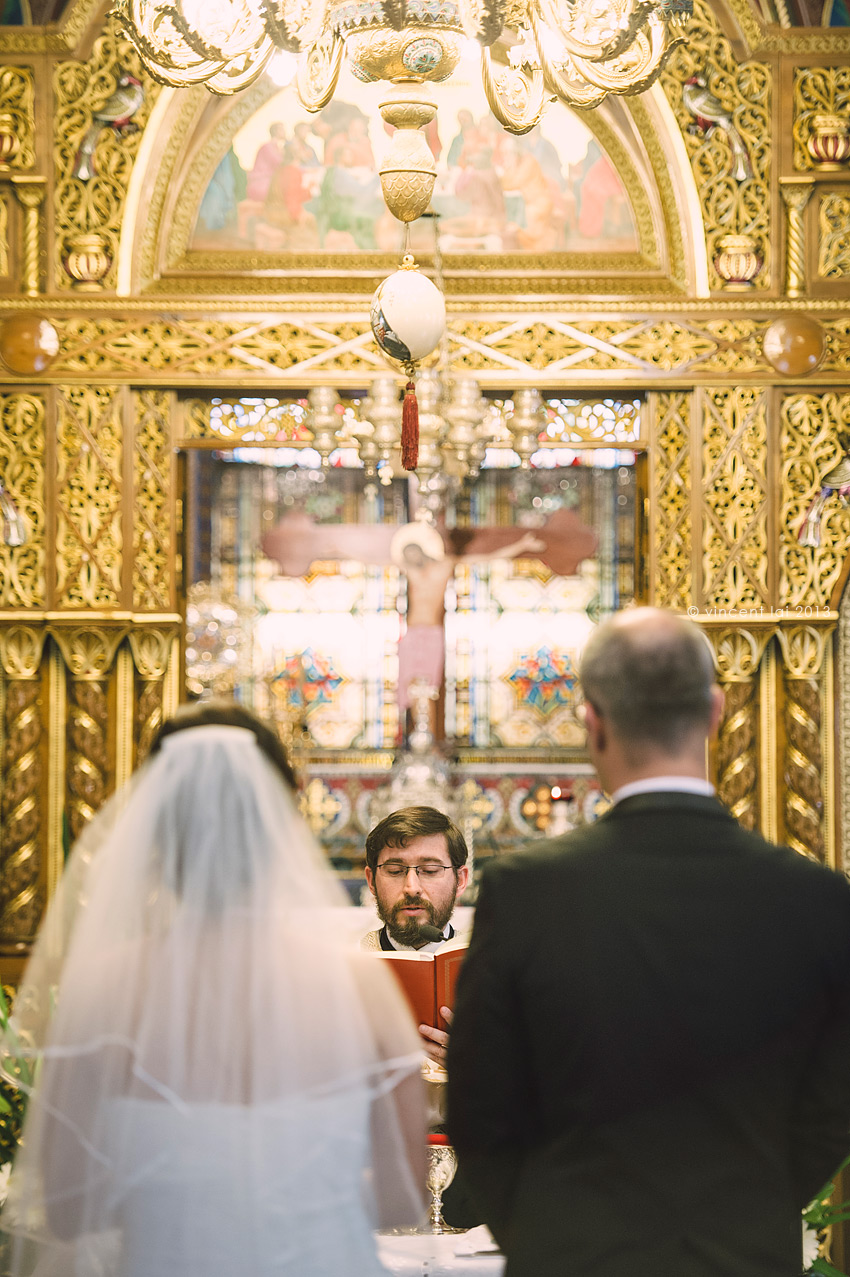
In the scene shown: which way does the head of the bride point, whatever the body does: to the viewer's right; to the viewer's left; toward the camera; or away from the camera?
away from the camera

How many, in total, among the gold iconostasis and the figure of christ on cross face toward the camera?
2

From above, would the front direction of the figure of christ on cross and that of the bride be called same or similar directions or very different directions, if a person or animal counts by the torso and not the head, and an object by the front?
very different directions

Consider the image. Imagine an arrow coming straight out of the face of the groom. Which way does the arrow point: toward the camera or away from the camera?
away from the camera

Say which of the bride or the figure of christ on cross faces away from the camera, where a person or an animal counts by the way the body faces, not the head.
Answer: the bride

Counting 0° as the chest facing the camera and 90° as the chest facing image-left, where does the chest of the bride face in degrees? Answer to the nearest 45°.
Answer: approximately 180°

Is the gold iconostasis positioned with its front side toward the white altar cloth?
yes

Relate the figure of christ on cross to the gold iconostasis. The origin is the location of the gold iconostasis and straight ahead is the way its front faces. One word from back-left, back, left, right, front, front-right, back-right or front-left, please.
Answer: back

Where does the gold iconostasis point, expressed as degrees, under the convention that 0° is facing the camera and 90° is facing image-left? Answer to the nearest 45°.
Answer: approximately 0°

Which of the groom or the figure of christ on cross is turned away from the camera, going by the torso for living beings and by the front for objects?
the groom

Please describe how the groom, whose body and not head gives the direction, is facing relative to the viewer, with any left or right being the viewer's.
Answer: facing away from the viewer

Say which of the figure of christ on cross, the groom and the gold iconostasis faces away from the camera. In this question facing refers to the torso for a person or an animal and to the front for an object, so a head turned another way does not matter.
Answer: the groom
